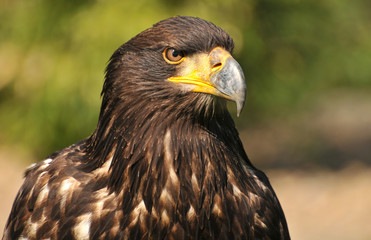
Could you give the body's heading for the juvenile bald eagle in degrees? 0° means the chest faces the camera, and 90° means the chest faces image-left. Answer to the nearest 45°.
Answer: approximately 315°
